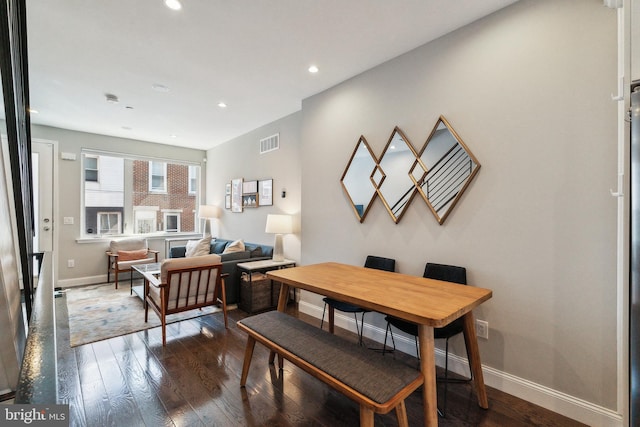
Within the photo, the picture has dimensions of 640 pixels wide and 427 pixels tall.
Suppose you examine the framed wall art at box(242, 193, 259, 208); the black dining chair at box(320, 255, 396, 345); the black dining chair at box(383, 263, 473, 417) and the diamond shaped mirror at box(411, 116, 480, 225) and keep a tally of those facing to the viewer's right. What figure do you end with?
0

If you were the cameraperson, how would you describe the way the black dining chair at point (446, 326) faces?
facing the viewer and to the left of the viewer

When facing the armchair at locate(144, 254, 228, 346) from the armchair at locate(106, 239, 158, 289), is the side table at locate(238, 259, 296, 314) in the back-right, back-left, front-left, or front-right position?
front-left

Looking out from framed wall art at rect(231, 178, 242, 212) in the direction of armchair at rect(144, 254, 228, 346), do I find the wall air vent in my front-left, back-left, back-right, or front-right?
front-left

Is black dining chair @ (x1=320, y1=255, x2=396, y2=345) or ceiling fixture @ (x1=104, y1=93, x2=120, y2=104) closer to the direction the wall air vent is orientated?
the ceiling fixture

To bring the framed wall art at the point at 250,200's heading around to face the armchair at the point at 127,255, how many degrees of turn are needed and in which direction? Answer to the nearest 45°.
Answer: approximately 45° to its right

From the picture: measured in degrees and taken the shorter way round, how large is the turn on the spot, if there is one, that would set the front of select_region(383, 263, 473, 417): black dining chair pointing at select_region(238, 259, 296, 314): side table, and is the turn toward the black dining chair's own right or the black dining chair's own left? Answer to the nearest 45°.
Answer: approximately 45° to the black dining chair's own right

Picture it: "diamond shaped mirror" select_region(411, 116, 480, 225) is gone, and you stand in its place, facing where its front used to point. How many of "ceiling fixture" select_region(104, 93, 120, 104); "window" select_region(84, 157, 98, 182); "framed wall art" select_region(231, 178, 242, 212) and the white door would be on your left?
0

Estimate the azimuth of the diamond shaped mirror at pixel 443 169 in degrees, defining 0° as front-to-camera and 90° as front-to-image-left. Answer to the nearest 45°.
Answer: approximately 45°

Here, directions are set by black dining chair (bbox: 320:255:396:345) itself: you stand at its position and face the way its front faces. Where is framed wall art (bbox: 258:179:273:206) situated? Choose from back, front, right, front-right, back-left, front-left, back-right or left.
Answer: right

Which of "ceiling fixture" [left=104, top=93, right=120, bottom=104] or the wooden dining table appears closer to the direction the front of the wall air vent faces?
the ceiling fixture

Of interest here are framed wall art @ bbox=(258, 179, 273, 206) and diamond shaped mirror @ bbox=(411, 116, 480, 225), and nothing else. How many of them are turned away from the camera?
0

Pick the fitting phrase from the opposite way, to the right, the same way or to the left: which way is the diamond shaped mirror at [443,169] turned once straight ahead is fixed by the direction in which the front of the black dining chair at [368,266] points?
the same way

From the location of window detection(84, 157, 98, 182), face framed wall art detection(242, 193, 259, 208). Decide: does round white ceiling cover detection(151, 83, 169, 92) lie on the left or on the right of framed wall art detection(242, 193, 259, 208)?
right

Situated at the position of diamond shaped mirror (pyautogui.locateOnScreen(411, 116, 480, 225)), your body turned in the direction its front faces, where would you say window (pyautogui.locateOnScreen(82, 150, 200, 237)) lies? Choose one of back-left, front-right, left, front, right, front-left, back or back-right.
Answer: front-right

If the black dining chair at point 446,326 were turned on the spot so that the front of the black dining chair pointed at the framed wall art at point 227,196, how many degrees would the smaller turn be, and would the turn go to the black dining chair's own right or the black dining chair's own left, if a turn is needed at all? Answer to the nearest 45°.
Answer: approximately 90° to the black dining chair's own right

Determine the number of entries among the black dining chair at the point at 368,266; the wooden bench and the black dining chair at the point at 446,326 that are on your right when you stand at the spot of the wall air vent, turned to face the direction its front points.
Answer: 0

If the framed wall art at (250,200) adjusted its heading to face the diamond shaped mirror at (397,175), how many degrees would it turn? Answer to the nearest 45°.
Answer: approximately 90° to its left

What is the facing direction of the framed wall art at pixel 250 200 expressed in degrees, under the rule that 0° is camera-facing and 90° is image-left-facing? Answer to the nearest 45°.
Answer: approximately 45°

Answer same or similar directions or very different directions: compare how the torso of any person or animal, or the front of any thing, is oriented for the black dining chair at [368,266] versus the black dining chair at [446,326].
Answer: same or similar directions
